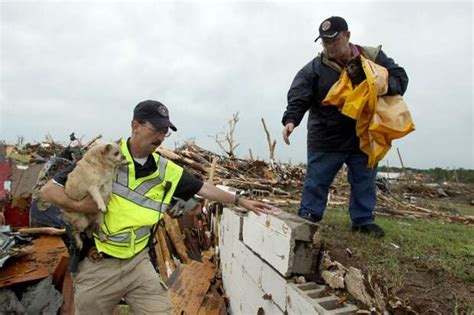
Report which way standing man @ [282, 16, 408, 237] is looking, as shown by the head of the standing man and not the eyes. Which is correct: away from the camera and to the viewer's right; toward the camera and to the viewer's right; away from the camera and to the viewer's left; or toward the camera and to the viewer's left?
toward the camera and to the viewer's left

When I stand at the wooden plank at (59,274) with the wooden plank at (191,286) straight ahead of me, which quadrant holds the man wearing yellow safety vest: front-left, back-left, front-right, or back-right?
front-right

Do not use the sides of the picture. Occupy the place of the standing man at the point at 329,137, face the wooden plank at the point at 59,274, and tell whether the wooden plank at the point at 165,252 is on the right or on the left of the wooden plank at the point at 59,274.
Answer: right

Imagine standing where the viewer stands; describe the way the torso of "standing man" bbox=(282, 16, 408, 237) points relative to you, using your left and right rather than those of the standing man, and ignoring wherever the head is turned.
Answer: facing the viewer

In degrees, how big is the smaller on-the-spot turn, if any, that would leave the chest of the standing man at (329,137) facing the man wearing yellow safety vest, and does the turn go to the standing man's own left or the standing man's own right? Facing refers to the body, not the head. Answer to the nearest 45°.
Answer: approximately 45° to the standing man's own right
